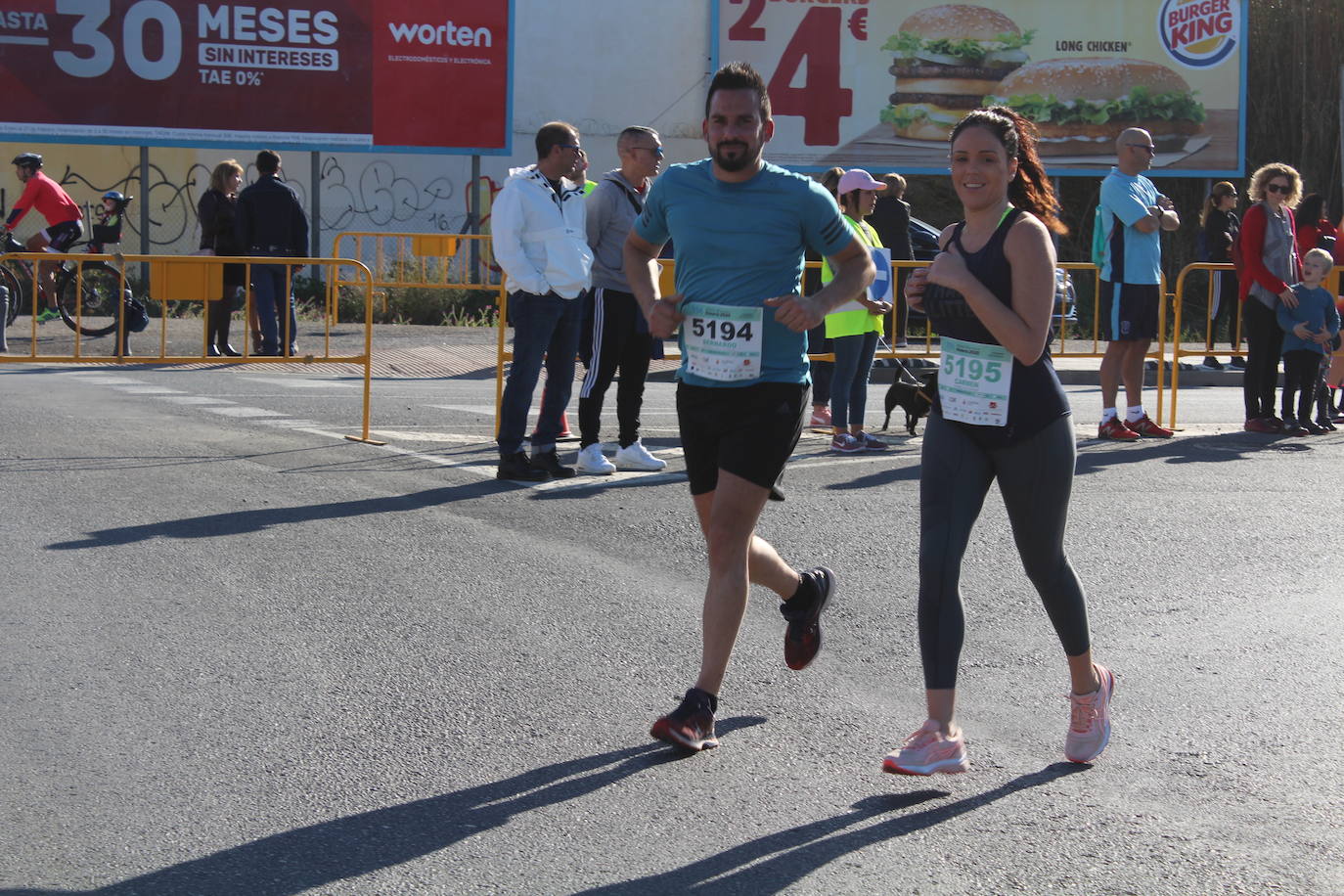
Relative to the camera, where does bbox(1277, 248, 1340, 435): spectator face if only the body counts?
toward the camera

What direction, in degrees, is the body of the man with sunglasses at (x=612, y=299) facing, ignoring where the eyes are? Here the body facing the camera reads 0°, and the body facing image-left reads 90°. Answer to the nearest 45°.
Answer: approximately 270°

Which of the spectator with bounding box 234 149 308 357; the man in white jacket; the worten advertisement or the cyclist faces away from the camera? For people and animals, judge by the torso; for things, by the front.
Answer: the spectator

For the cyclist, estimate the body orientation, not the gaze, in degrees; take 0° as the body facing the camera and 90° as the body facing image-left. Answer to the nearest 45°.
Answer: approximately 90°

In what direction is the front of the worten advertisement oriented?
toward the camera
